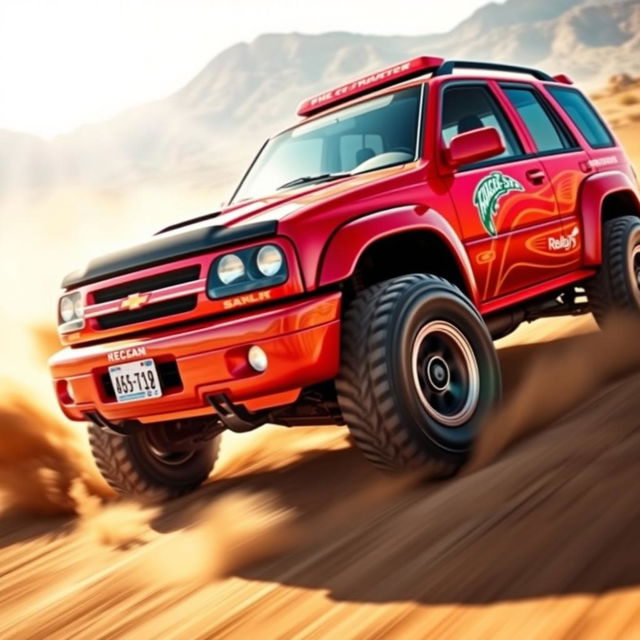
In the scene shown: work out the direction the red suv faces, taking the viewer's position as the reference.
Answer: facing the viewer and to the left of the viewer
